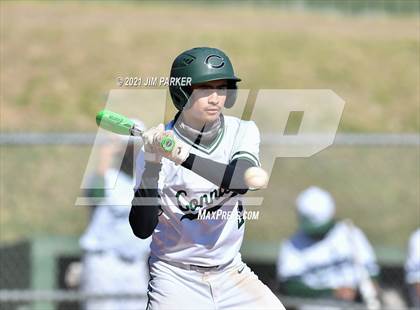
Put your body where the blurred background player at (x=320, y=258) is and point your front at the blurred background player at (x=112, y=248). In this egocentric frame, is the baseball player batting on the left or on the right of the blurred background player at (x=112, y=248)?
left

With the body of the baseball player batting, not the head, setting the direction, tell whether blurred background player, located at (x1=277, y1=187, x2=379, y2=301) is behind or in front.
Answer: behind

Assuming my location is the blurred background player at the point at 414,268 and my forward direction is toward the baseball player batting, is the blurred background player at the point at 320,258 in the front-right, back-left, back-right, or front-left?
front-right

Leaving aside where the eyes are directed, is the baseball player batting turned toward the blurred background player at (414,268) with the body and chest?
no

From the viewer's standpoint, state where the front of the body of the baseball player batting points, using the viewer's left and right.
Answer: facing the viewer
